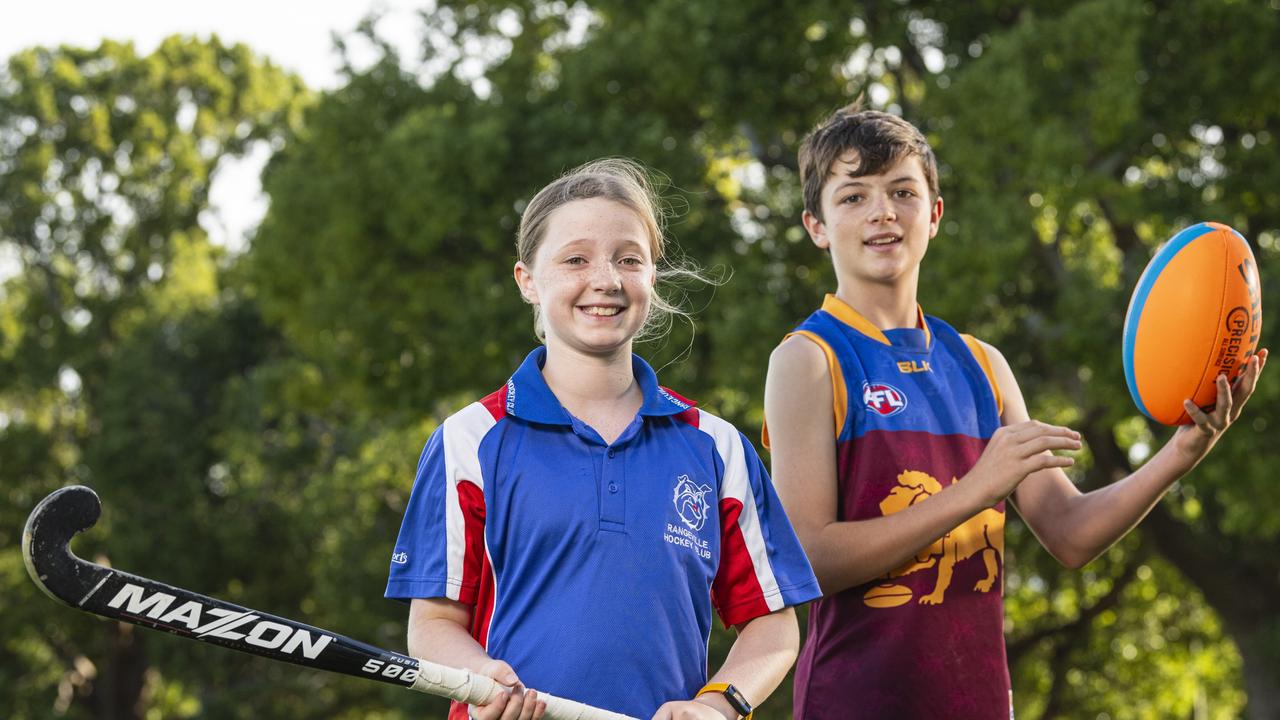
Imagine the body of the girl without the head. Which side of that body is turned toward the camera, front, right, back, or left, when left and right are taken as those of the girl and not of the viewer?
front

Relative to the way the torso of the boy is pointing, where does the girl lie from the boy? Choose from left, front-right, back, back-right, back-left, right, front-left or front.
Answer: right

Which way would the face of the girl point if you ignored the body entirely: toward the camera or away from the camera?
toward the camera

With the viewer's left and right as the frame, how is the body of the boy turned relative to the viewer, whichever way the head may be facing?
facing the viewer and to the right of the viewer

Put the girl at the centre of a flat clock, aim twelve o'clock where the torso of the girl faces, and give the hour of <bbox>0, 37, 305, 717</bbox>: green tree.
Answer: The green tree is roughly at 5 o'clock from the girl.

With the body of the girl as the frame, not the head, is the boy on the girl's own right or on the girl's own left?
on the girl's own left

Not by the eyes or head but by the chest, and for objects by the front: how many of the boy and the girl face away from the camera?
0
